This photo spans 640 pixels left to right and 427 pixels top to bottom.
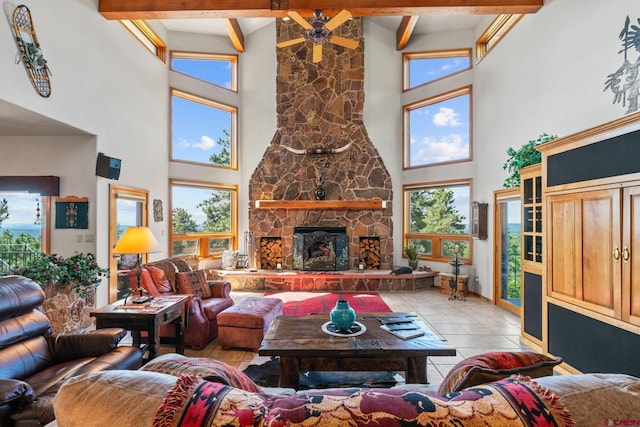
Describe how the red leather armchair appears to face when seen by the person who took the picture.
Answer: facing the viewer and to the right of the viewer

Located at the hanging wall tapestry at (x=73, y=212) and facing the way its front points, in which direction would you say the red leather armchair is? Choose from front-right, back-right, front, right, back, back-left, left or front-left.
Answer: front-left

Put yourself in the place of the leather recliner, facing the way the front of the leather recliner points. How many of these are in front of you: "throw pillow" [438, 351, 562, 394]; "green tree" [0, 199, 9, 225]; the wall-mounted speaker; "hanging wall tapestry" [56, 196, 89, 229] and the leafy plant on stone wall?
1

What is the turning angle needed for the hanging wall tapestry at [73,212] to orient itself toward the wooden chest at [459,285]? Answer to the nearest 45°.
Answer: approximately 90° to its left

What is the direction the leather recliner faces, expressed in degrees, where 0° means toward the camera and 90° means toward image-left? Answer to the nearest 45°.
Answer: approximately 315°

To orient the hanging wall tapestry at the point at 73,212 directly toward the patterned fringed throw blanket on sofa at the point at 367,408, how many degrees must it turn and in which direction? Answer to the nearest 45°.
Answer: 0° — it already faces it

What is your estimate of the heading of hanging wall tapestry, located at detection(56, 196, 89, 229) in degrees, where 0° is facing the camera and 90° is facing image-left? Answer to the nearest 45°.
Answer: approximately 0°

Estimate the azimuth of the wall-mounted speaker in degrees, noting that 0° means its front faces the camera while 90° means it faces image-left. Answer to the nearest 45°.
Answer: approximately 315°

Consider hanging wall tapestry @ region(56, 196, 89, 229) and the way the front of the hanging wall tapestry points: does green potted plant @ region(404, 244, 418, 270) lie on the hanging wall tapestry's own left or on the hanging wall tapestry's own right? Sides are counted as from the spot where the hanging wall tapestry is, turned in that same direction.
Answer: on the hanging wall tapestry's own left

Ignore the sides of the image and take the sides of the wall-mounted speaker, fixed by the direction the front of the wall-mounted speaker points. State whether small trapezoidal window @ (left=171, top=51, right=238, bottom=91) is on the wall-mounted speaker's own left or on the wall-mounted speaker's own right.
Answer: on the wall-mounted speaker's own left

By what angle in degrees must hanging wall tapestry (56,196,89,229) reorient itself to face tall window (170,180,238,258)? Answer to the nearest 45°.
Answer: approximately 135° to its left

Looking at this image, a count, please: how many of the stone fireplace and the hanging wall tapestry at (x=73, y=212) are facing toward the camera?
2

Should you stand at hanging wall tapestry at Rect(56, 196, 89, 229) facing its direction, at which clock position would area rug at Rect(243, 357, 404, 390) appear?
The area rug is roughly at 11 o'clock from the hanging wall tapestry.

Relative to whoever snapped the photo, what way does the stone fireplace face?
facing the viewer

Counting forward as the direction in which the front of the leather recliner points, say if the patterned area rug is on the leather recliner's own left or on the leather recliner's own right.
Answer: on the leather recliner's own left

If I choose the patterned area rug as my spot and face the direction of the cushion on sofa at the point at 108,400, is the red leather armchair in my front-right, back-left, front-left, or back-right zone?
front-right
